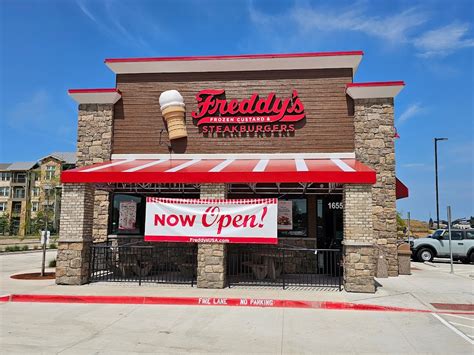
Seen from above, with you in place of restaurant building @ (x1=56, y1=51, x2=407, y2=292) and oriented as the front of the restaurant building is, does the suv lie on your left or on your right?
on your left

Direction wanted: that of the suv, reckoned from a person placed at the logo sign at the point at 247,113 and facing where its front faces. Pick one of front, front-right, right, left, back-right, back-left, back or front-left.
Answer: back-left

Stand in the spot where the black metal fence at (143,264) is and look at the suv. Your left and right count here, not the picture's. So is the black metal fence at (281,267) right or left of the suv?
right

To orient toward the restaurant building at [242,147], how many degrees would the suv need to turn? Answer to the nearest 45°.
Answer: approximately 45° to its left

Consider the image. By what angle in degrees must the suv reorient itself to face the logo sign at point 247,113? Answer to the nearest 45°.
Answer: approximately 45° to its left

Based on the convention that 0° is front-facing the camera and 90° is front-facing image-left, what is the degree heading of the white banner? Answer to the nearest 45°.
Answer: approximately 0°

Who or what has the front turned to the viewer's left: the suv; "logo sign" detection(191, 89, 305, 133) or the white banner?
the suv

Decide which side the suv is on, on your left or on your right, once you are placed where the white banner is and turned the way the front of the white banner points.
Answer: on your left
